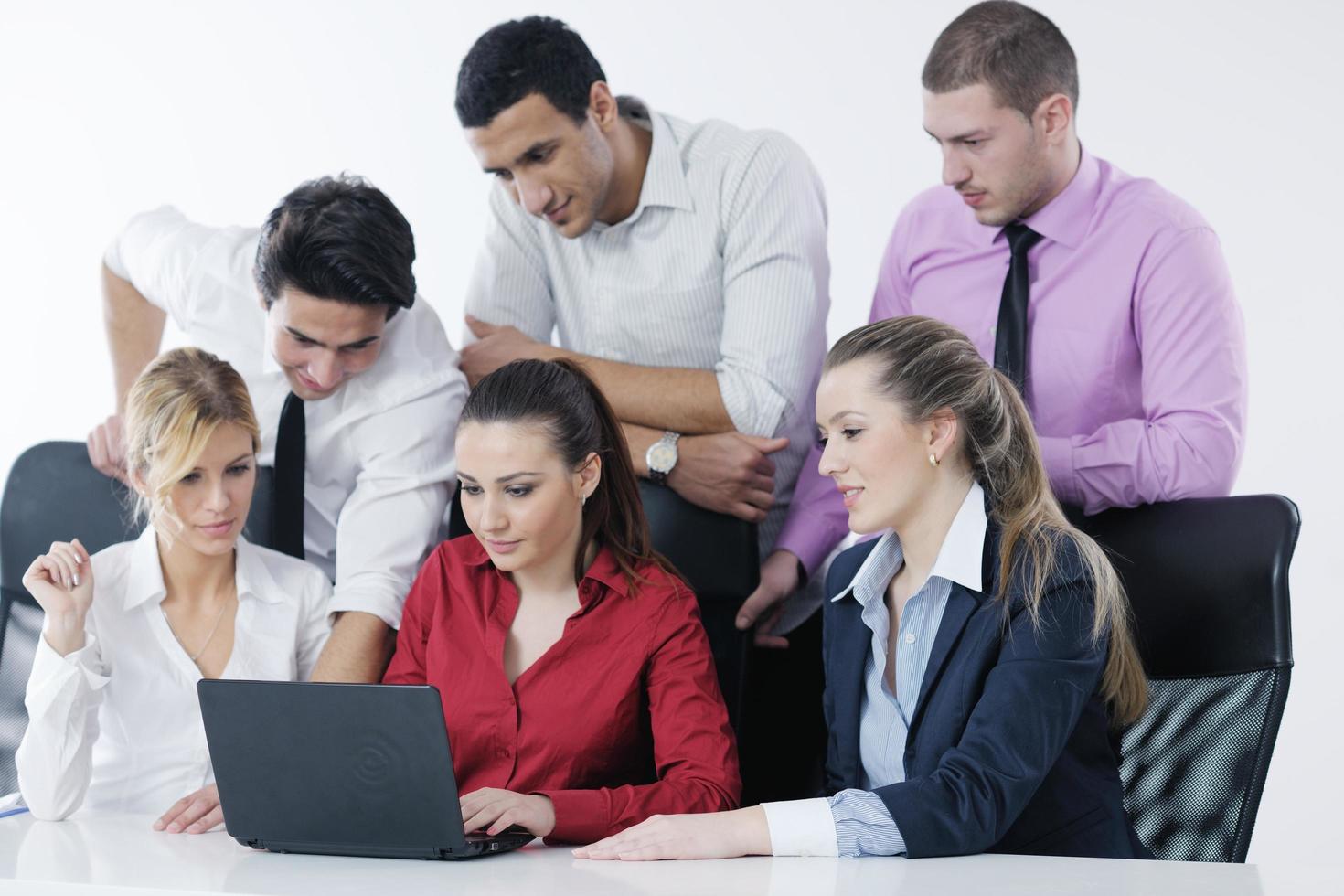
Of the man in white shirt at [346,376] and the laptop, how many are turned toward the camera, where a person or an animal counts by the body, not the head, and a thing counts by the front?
1

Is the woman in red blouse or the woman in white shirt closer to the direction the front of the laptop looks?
the woman in red blouse

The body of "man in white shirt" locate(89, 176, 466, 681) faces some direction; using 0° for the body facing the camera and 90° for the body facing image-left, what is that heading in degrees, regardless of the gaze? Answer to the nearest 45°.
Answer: approximately 0°

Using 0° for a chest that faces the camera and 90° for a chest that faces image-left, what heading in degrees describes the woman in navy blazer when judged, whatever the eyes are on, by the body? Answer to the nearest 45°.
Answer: approximately 45°

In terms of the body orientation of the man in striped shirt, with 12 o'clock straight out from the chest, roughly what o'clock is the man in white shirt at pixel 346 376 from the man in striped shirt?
The man in white shirt is roughly at 1 o'clock from the man in striped shirt.

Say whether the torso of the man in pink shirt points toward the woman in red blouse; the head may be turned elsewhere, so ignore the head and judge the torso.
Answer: yes

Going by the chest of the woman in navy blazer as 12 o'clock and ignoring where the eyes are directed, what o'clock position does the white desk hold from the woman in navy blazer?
The white desk is roughly at 12 o'clock from the woman in navy blazer.
